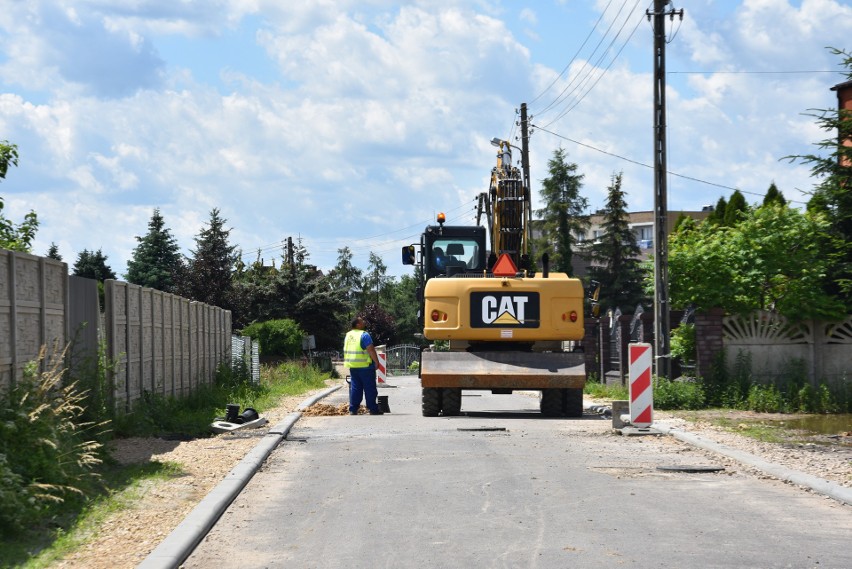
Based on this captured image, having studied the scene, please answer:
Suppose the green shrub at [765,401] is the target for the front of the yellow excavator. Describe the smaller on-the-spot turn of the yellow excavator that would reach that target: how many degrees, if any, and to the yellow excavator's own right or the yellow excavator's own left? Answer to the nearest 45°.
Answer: approximately 90° to the yellow excavator's own right

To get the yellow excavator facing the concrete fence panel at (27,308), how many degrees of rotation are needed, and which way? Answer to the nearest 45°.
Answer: approximately 135° to its left

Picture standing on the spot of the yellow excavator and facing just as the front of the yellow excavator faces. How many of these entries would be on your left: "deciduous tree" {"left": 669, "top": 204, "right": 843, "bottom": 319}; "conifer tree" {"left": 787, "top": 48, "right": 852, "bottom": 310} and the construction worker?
1

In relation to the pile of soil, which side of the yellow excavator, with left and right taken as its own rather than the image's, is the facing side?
left

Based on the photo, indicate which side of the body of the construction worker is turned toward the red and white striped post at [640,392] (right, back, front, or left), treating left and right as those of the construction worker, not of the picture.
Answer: right

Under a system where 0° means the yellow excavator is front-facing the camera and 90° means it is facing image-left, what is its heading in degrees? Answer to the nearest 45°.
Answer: approximately 180°

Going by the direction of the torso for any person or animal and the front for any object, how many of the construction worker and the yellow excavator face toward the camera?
0

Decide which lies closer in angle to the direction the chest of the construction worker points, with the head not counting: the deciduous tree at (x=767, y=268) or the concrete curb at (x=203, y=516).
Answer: the deciduous tree

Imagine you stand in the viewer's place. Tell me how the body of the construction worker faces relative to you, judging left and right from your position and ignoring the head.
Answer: facing away from the viewer and to the right of the viewer

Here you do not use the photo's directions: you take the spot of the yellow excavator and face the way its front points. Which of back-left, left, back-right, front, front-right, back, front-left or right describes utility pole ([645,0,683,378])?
front-right

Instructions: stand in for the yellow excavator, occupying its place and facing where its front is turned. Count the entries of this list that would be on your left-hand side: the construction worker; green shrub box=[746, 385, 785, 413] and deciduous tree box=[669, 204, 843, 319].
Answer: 1

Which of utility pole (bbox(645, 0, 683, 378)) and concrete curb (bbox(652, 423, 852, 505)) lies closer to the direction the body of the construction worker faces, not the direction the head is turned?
the utility pole

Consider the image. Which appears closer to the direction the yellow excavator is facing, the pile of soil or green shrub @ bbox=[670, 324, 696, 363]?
the green shrub

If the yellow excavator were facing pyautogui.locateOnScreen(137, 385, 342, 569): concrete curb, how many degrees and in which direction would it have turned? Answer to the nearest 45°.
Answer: approximately 180°
